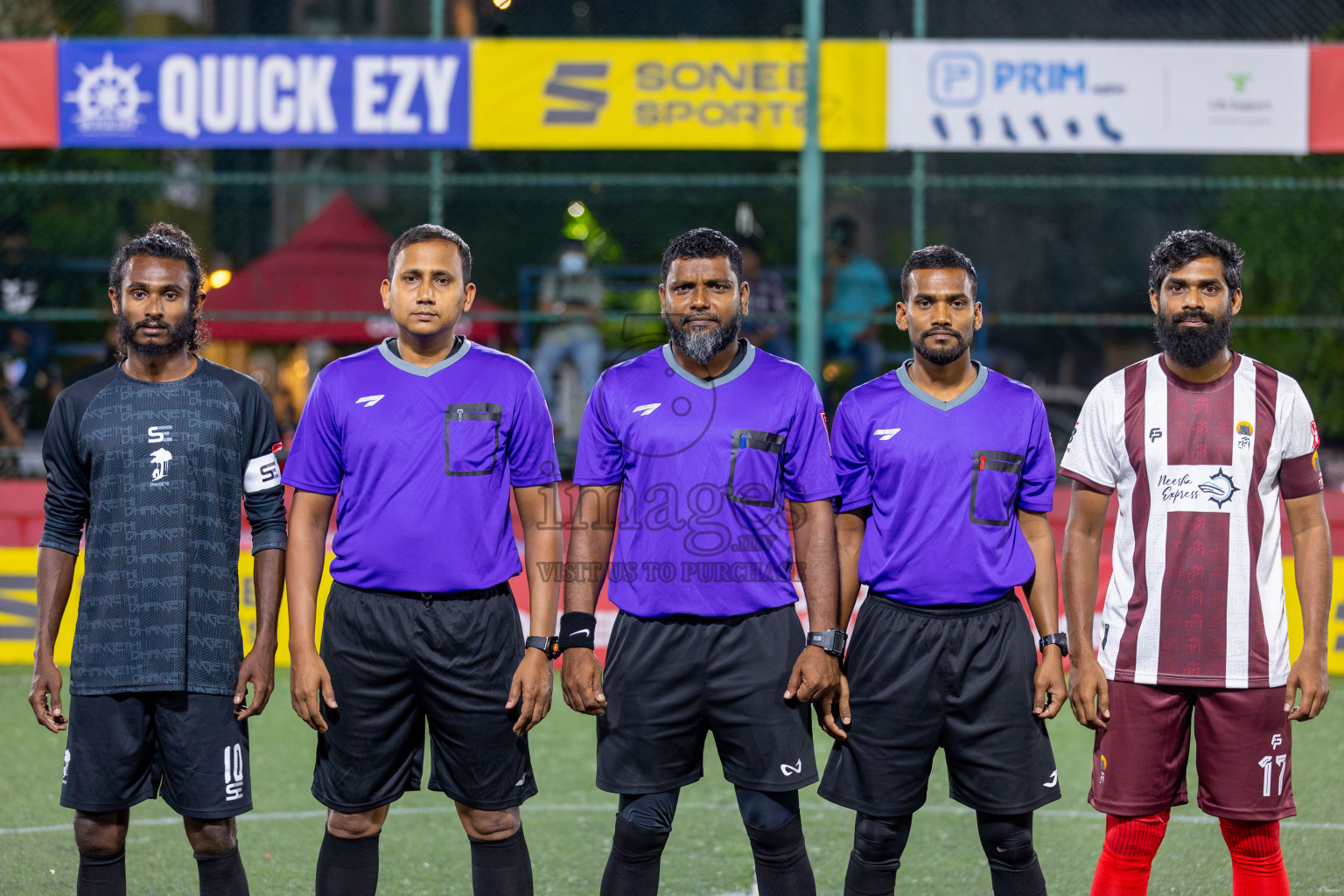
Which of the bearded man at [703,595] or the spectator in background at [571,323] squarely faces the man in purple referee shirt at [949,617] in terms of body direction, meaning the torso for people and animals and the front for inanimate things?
the spectator in background

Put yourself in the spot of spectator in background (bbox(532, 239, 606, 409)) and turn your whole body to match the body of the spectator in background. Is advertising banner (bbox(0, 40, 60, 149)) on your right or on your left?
on your right

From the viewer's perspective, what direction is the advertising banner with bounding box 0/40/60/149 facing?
toward the camera

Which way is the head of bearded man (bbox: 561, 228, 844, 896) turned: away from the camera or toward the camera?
toward the camera

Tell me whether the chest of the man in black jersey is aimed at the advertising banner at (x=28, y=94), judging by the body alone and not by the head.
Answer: no

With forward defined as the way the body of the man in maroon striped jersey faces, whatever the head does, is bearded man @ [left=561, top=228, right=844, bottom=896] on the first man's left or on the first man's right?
on the first man's right

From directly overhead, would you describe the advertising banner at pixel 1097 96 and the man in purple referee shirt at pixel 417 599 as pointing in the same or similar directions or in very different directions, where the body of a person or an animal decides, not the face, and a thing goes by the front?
same or similar directions

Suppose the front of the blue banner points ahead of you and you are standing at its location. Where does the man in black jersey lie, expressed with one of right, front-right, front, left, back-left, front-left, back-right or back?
front

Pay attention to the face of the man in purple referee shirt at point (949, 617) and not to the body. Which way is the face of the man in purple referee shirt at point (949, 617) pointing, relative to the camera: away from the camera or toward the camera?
toward the camera

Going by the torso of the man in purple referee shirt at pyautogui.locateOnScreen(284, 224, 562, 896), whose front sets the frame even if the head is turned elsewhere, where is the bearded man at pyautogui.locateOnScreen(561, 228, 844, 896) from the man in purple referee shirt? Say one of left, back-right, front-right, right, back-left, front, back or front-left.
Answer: left

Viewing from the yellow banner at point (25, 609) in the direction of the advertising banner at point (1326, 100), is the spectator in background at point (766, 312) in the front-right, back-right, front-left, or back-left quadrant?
front-left

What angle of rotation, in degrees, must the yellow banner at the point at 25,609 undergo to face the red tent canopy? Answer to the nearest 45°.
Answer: approximately 135° to its left

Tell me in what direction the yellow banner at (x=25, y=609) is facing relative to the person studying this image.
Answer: facing the viewer

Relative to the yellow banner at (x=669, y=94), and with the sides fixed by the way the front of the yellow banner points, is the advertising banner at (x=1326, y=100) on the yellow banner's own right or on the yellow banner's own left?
on the yellow banner's own left

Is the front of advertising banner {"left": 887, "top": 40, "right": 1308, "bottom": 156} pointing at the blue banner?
no

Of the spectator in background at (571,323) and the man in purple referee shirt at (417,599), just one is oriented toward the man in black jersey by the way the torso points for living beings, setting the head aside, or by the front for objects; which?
the spectator in background

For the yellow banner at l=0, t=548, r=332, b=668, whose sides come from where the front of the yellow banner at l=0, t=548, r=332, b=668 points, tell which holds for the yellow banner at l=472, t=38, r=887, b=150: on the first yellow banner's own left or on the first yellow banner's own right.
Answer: on the first yellow banner's own left

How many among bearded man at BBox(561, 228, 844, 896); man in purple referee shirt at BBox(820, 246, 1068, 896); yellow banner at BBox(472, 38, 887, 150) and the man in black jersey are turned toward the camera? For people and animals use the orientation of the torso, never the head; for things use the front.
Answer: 4

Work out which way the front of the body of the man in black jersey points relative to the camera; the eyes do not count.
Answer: toward the camera

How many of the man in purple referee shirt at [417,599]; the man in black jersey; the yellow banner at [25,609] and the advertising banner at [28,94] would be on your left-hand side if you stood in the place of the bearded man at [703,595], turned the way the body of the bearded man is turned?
0

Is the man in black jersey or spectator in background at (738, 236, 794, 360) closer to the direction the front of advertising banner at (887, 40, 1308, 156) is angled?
the man in black jersey
